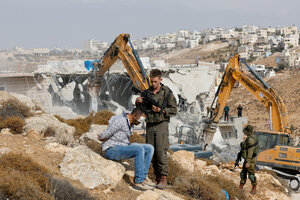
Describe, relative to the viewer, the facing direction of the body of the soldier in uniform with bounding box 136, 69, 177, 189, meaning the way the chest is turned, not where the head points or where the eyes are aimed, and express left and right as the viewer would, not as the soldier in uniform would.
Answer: facing the viewer and to the left of the viewer

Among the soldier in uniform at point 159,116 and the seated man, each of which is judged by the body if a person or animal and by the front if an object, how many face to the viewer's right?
1

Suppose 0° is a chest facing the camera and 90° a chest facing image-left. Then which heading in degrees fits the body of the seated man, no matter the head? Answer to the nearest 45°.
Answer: approximately 270°

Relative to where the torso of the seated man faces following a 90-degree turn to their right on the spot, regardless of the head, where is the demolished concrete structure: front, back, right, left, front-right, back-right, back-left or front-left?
back

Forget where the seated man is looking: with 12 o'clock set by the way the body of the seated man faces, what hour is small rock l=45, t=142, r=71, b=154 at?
The small rock is roughly at 7 o'clock from the seated man.

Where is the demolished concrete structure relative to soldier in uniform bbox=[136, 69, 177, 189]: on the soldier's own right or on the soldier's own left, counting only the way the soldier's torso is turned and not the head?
on the soldier's own right

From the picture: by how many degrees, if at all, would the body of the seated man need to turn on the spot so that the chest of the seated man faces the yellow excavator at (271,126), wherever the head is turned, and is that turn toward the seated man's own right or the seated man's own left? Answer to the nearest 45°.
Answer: approximately 45° to the seated man's own left

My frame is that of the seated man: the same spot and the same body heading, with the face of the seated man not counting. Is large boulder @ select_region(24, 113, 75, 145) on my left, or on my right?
on my left

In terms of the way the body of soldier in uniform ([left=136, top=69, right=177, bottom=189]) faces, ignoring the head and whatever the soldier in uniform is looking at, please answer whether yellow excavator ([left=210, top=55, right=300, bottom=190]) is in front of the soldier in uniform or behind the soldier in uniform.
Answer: behind
